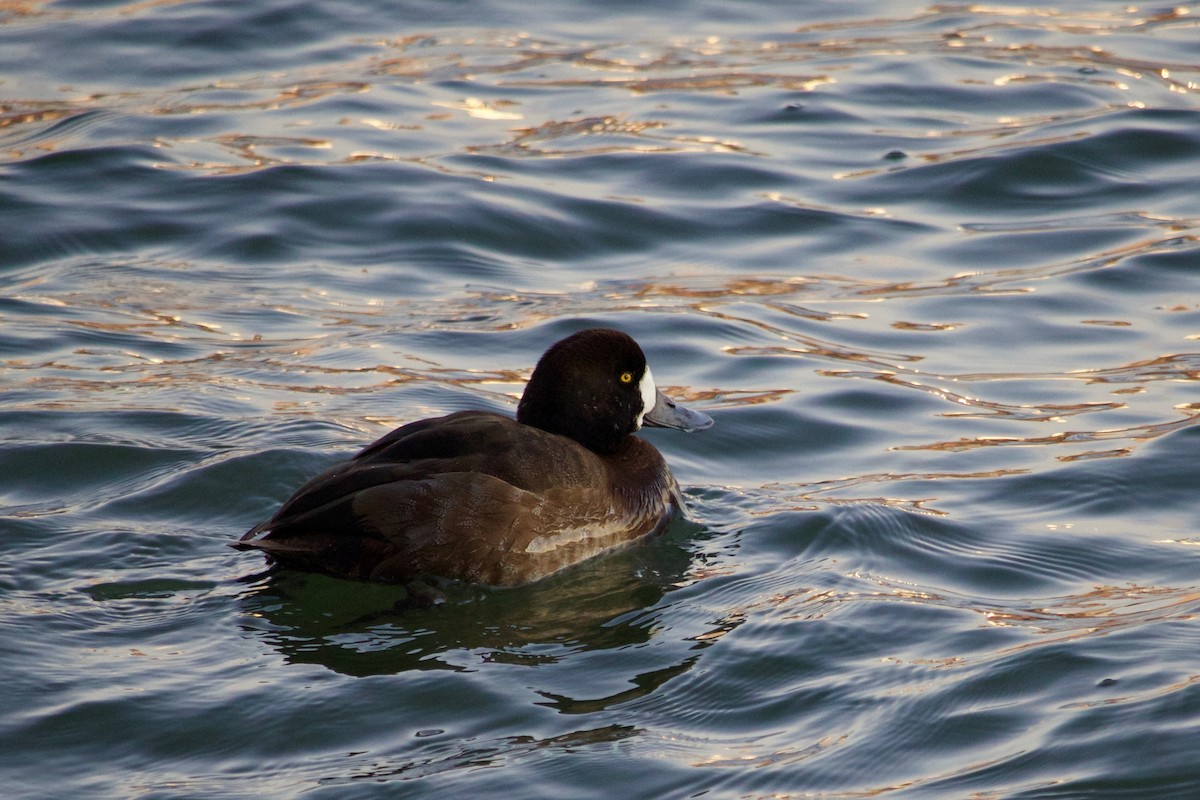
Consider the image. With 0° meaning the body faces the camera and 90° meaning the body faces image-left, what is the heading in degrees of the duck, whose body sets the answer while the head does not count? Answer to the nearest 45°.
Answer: approximately 270°
